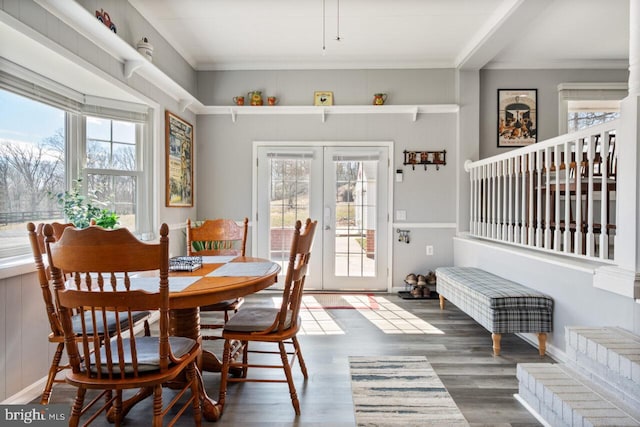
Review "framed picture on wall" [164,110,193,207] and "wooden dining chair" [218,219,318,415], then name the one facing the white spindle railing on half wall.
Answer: the framed picture on wall

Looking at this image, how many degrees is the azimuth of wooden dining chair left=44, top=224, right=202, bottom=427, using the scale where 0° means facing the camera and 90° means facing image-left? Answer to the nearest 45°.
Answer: approximately 225°

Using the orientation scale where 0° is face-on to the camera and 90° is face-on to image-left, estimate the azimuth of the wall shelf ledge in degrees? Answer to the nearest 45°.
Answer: approximately 0°

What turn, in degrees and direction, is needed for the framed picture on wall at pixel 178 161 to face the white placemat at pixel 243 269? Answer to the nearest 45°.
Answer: approximately 45° to its right

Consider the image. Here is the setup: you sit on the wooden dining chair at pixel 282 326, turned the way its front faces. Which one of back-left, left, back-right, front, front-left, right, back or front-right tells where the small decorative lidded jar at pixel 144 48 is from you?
front-right

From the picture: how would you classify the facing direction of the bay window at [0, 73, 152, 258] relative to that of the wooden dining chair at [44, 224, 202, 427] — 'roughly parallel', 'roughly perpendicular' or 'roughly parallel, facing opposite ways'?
roughly perpendicular

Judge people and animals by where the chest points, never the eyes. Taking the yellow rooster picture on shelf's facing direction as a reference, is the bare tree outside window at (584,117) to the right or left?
on its left

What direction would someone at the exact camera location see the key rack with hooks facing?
facing the viewer

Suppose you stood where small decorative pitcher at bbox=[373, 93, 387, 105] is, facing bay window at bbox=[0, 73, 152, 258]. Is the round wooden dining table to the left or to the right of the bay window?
left

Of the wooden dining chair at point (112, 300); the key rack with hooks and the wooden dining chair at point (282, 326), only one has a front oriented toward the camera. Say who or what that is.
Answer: the key rack with hooks

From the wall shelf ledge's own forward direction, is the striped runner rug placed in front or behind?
in front

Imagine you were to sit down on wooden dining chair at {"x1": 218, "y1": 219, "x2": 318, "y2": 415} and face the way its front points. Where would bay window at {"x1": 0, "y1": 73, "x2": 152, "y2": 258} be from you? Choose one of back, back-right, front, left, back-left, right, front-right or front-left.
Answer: front-right

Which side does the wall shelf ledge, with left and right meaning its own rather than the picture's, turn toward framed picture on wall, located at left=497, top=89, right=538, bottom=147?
left

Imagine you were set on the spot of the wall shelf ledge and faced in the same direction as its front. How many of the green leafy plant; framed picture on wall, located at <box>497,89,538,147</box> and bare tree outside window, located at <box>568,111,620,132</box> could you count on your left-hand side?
2

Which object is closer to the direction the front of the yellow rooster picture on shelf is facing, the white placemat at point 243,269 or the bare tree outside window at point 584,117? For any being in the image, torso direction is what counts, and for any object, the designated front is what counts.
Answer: the white placemat

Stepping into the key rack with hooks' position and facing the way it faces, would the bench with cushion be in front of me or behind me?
in front

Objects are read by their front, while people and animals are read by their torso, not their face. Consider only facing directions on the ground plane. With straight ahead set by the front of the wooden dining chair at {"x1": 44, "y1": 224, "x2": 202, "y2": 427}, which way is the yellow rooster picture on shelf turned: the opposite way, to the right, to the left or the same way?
the opposite way

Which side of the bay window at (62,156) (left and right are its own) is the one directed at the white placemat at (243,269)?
front
